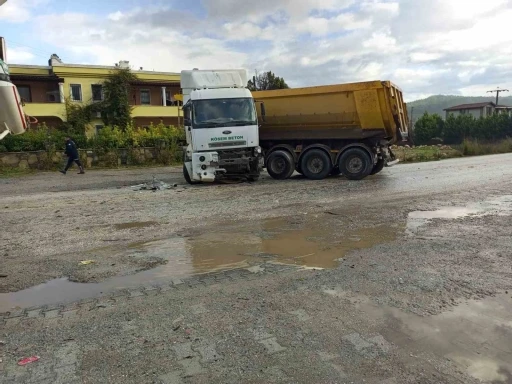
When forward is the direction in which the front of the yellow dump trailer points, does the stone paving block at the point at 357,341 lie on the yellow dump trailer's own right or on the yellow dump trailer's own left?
on the yellow dump trailer's own left

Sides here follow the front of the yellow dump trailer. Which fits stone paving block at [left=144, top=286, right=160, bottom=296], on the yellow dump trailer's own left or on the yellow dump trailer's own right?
on the yellow dump trailer's own left

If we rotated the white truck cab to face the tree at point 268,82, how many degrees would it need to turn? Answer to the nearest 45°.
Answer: approximately 180°

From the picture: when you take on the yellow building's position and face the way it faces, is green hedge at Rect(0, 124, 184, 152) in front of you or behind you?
in front

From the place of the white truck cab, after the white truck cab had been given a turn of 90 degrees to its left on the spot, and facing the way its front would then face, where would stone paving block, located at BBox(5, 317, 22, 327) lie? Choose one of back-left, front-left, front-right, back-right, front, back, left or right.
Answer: right

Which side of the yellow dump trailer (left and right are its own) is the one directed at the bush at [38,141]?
front

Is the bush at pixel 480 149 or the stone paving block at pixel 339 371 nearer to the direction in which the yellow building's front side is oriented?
the stone paving block

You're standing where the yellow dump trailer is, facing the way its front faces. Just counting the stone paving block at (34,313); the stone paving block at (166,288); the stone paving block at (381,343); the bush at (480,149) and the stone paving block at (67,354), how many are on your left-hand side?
4

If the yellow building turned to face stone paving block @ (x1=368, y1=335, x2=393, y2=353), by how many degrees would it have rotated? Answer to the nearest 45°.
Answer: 0° — it already faces it

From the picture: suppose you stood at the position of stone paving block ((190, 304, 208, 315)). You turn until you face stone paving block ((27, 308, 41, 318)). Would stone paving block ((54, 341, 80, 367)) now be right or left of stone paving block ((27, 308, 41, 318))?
left

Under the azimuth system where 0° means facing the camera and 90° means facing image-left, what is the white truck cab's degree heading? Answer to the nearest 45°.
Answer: approximately 0°

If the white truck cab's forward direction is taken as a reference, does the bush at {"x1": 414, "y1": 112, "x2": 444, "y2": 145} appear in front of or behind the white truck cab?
behind

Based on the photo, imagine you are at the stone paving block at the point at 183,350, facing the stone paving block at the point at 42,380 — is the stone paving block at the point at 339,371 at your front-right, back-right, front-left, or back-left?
back-left
